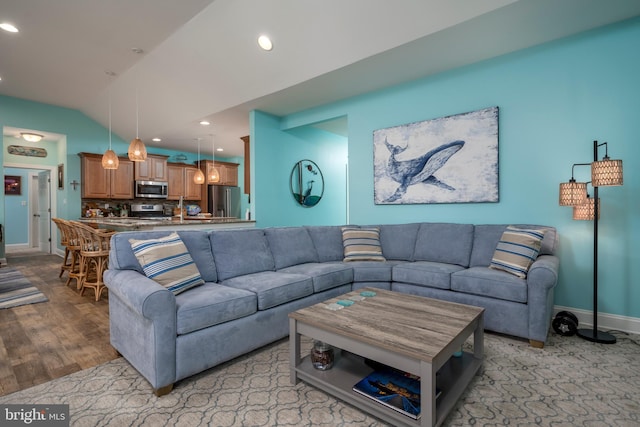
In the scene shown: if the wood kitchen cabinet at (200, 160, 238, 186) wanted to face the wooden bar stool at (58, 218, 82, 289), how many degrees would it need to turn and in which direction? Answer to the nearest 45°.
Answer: approximately 45° to its right

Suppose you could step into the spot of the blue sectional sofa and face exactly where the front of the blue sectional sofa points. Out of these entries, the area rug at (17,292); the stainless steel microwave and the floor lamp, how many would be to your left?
1

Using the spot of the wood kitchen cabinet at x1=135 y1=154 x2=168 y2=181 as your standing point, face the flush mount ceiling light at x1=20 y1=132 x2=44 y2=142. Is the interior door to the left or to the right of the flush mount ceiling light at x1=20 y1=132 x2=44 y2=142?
right

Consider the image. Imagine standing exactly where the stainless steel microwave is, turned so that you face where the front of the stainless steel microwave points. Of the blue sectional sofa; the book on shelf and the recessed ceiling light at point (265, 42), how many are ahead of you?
3

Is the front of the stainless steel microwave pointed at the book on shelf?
yes

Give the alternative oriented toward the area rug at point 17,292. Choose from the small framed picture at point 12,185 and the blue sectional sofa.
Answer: the small framed picture

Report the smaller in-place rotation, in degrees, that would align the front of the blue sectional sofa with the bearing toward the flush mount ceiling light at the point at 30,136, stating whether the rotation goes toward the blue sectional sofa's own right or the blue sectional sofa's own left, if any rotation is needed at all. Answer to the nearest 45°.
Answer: approximately 135° to the blue sectional sofa's own right

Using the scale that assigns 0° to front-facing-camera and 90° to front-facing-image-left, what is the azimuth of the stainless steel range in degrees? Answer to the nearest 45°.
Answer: approximately 0°
